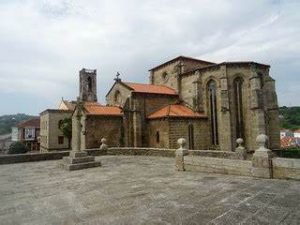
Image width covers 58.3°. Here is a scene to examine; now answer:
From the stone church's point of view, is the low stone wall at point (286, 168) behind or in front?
behind

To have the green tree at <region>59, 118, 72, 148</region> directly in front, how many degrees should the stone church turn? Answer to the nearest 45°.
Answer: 0° — it already faces it

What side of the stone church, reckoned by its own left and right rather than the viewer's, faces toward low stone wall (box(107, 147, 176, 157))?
left

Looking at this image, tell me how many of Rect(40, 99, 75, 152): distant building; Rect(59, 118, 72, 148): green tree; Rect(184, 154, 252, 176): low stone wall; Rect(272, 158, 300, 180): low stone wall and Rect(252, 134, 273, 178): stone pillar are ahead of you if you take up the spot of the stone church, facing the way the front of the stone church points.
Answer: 2

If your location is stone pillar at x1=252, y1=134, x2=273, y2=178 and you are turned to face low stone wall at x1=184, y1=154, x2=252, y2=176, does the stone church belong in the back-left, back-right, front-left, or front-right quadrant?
front-right

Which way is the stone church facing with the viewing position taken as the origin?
facing away from the viewer and to the left of the viewer

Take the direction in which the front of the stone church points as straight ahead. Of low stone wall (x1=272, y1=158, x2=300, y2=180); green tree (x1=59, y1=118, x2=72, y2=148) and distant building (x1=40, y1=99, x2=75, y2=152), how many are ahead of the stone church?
2

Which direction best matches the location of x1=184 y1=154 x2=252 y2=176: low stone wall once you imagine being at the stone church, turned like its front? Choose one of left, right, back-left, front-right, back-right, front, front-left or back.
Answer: back-left

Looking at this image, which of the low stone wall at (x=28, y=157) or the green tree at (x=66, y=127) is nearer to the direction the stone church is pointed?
the green tree

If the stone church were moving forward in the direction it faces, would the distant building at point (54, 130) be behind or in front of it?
in front

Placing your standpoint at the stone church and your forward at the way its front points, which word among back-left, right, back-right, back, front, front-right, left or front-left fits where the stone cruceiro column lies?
left

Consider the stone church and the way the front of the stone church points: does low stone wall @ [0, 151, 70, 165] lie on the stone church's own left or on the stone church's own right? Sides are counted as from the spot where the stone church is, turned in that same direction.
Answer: on the stone church's own left

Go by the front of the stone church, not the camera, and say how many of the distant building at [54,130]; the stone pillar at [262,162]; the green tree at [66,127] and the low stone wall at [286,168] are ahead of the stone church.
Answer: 2

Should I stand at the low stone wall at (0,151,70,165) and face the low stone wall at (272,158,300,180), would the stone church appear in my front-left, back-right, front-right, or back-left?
front-left

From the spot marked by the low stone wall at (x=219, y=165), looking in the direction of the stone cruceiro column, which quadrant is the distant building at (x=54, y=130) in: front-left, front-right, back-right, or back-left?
front-right
